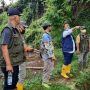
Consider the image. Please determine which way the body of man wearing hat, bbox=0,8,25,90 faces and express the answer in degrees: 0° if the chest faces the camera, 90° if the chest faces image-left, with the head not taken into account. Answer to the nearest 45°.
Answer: approximately 270°
